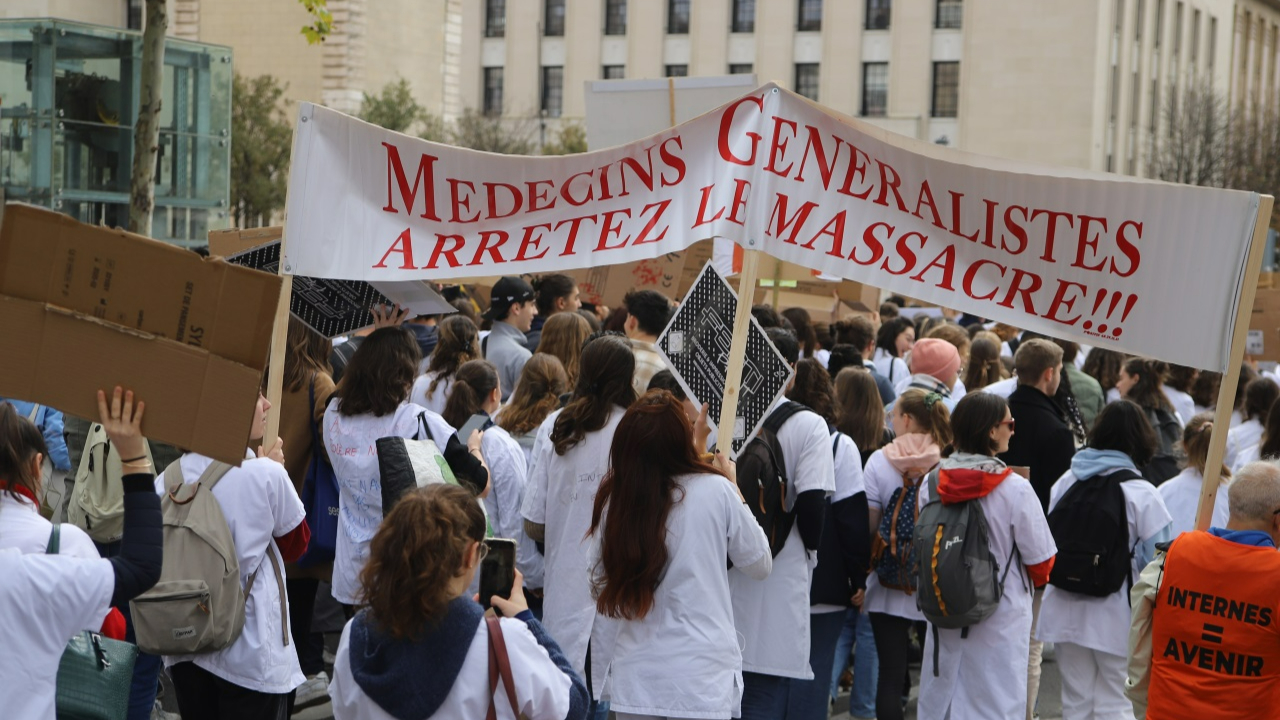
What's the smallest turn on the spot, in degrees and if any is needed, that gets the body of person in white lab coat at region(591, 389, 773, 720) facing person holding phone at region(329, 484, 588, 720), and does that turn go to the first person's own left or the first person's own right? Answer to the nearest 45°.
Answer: approximately 180°

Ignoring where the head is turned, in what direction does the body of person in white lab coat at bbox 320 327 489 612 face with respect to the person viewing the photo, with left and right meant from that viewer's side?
facing away from the viewer and to the right of the viewer

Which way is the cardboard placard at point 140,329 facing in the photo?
away from the camera

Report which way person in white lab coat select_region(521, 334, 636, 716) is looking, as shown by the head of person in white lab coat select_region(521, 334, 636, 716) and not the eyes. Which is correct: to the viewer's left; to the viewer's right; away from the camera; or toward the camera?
away from the camera

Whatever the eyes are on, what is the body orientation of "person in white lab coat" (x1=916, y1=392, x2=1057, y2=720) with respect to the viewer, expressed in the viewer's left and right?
facing away from the viewer and to the right of the viewer

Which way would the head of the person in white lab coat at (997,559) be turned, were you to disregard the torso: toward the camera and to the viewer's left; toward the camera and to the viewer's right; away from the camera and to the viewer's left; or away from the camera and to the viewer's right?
away from the camera and to the viewer's right

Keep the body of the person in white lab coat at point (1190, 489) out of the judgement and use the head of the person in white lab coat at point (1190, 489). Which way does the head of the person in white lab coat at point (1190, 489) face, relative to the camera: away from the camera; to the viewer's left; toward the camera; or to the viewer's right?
away from the camera

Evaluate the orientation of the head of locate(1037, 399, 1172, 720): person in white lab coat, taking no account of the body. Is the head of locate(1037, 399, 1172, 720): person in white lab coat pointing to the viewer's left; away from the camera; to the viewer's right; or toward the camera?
away from the camera

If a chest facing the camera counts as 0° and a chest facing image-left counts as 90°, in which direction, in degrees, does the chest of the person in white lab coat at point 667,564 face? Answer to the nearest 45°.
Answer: approximately 225°

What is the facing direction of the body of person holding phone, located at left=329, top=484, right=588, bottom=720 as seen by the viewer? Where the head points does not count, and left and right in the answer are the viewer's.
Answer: facing away from the viewer and to the right of the viewer

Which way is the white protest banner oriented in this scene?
toward the camera

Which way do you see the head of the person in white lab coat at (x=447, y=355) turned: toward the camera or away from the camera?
away from the camera

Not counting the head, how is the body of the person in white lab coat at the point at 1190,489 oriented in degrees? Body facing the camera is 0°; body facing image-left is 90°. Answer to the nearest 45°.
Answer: approximately 180°

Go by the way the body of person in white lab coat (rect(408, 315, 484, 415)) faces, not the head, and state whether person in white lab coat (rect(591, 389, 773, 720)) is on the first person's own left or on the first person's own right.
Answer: on the first person's own right

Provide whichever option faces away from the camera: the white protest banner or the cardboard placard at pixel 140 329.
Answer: the cardboard placard
